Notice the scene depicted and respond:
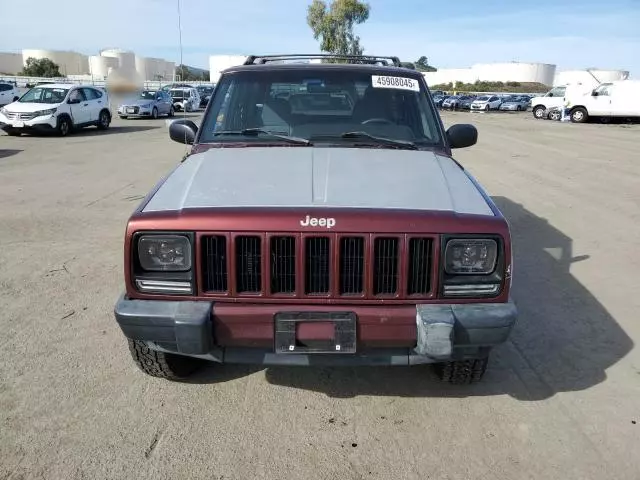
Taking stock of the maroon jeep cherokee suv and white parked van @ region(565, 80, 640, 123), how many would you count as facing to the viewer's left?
1

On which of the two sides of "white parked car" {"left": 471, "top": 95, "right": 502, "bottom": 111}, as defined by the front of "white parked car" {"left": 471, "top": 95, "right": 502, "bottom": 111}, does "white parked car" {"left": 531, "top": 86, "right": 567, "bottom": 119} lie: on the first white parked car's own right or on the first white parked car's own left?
on the first white parked car's own left

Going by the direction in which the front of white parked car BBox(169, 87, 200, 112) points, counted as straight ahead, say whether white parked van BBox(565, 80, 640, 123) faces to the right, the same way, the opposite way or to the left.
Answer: to the right

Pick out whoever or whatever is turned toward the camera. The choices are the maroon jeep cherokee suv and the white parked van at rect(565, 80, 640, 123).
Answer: the maroon jeep cherokee suv

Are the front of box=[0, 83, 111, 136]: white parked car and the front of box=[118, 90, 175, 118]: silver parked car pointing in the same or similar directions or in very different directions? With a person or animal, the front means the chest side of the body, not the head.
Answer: same or similar directions

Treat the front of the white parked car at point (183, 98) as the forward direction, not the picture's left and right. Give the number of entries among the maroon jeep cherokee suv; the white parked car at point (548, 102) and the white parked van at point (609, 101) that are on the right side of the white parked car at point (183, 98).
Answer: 0

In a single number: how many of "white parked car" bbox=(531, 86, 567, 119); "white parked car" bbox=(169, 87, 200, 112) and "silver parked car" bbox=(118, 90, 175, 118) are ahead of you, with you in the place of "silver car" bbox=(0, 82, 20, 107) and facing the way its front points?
0

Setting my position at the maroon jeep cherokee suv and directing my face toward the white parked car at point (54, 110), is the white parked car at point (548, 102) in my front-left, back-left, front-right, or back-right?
front-right

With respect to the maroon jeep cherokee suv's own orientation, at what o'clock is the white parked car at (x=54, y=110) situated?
The white parked car is roughly at 5 o'clock from the maroon jeep cherokee suv.

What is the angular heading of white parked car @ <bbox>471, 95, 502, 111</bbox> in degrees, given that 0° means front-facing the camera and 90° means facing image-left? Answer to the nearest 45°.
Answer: approximately 45°

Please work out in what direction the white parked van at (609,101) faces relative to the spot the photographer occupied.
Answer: facing to the left of the viewer

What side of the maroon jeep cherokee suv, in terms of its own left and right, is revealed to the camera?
front

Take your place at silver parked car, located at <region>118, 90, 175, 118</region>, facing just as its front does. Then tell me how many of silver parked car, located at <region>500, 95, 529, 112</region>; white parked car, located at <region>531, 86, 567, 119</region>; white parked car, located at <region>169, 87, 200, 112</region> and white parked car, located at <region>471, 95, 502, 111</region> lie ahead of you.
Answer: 0

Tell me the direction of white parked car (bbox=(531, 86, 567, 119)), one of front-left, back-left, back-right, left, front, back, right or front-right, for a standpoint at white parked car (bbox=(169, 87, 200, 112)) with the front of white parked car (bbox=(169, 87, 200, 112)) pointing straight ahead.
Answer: back-left
